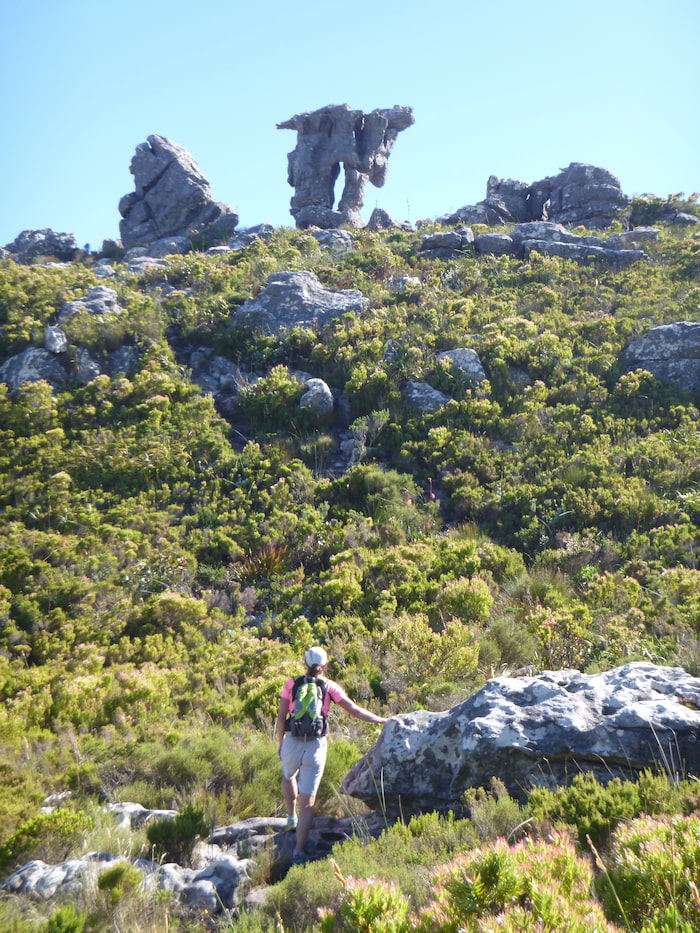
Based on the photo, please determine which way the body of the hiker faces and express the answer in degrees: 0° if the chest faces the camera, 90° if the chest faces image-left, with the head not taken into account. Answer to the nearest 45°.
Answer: approximately 180°

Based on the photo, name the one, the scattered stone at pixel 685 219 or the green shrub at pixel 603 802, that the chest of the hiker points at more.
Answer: the scattered stone

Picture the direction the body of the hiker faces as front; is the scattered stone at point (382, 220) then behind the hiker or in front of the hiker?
in front

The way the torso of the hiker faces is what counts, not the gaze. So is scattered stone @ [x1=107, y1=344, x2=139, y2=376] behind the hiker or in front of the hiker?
in front

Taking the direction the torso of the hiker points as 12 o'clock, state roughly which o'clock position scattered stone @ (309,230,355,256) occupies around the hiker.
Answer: The scattered stone is roughly at 12 o'clock from the hiker.

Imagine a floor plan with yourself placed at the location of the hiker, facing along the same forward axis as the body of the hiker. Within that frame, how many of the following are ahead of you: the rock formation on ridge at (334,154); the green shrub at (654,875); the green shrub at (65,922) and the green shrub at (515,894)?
1

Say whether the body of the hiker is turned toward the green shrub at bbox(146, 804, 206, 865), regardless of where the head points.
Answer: no

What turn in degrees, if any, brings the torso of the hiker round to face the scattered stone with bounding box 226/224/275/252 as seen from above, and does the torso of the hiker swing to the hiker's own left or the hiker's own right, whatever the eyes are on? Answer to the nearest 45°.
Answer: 0° — they already face it

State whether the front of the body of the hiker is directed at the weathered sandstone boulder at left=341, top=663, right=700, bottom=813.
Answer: no
